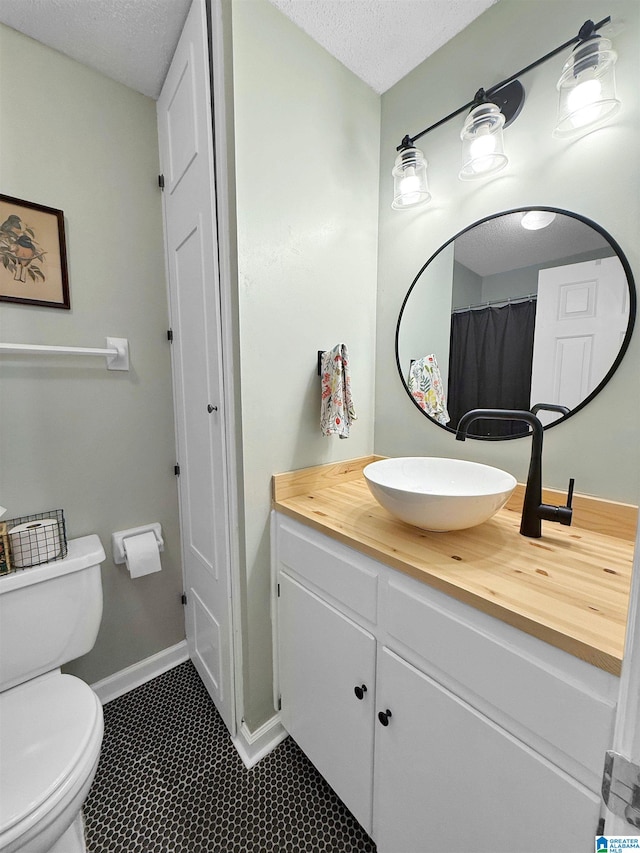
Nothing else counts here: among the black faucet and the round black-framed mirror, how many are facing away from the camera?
0

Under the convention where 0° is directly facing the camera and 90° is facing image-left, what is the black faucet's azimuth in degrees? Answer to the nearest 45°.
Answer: approximately 90°

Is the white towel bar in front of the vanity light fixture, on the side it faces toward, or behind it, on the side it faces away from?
in front

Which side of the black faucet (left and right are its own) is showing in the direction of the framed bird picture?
front

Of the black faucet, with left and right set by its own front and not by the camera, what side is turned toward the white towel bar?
front

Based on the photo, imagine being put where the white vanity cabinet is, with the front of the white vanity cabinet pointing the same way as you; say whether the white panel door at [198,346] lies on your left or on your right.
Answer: on your right

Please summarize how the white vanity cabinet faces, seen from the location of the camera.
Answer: facing the viewer and to the left of the viewer
